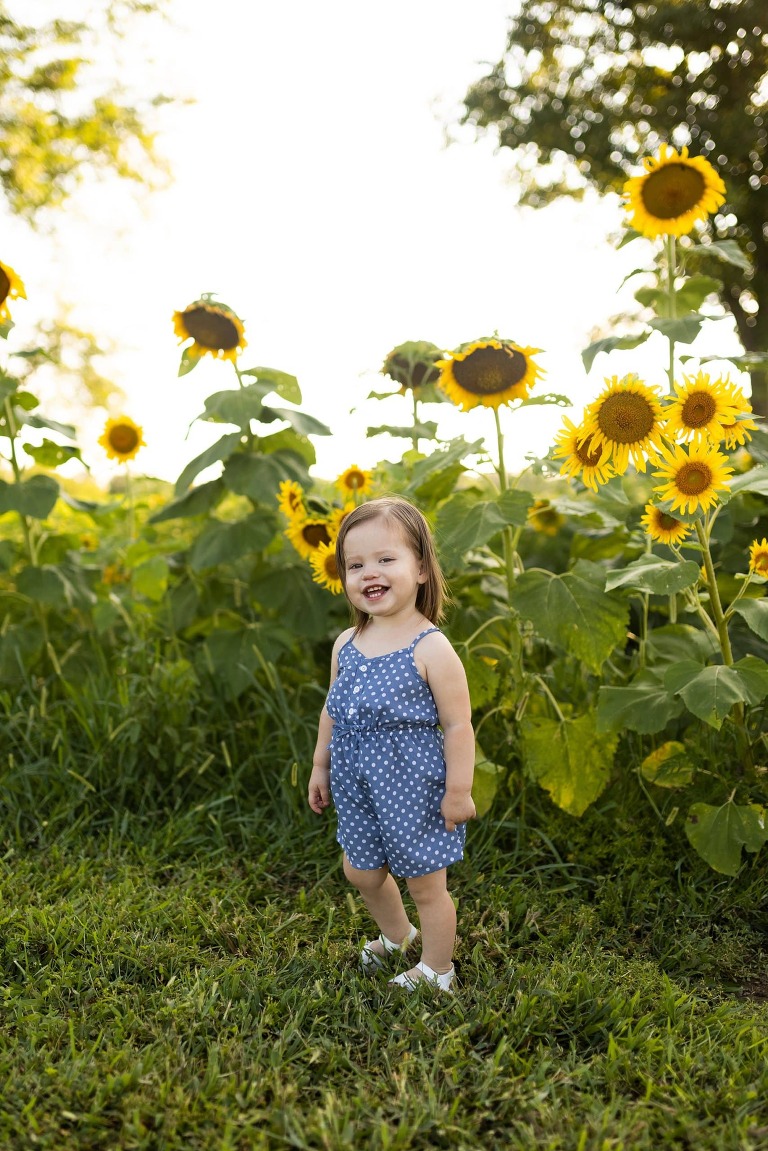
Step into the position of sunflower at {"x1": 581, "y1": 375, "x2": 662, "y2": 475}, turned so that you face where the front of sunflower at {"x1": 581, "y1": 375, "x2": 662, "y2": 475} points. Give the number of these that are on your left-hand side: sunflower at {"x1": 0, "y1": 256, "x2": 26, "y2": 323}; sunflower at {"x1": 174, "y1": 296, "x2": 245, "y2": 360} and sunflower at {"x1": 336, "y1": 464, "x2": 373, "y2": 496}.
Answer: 0

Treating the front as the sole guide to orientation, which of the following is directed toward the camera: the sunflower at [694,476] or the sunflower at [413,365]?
the sunflower at [694,476]

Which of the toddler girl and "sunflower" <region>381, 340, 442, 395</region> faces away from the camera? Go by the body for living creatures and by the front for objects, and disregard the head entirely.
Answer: the sunflower

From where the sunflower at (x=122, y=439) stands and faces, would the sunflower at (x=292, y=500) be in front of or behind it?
in front

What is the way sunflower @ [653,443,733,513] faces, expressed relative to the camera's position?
facing the viewer

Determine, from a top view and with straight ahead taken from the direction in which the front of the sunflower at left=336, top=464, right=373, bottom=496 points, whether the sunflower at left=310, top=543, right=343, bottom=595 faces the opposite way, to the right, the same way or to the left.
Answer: the same way

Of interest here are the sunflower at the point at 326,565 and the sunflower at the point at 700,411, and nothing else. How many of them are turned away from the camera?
0

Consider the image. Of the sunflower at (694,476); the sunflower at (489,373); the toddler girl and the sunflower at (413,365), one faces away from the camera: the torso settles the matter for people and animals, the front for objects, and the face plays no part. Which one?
the sunflower at (413,365)

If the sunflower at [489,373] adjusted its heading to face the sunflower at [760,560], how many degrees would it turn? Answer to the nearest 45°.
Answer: approximately 90° to its left

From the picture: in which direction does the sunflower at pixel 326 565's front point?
toward the camera

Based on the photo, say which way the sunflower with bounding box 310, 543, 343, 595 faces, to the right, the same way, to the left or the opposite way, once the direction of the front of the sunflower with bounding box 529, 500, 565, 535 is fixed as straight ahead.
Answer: the same way

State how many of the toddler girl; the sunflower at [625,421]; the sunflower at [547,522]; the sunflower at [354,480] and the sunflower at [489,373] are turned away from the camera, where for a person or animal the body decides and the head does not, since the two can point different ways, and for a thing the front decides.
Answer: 0

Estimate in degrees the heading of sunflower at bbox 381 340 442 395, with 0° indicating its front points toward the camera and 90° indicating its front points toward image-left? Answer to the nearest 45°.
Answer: approximately 180°

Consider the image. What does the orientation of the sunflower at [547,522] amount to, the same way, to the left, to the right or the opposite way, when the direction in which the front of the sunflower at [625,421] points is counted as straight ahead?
the same way

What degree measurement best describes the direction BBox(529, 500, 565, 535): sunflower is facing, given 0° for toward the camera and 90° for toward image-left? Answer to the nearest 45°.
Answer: approximately 0°

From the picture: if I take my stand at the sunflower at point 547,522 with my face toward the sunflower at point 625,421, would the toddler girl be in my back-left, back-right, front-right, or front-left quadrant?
front-right
